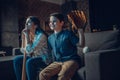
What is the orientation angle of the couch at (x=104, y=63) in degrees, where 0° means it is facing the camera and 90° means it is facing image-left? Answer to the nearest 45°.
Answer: approximately 45°

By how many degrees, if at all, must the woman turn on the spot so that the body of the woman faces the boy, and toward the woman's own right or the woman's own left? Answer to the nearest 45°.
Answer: approximately 90° to the woman's own left

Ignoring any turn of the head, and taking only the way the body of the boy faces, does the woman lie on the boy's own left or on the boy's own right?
on the boy's own right

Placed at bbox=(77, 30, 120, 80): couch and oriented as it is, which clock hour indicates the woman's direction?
The woman is roughly at 2 o'clock from the couch.

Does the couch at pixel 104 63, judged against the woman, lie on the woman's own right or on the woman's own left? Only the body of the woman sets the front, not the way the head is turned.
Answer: on the woman's own left

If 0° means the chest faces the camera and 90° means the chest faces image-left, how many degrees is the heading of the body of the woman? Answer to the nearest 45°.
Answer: approximately 45°
